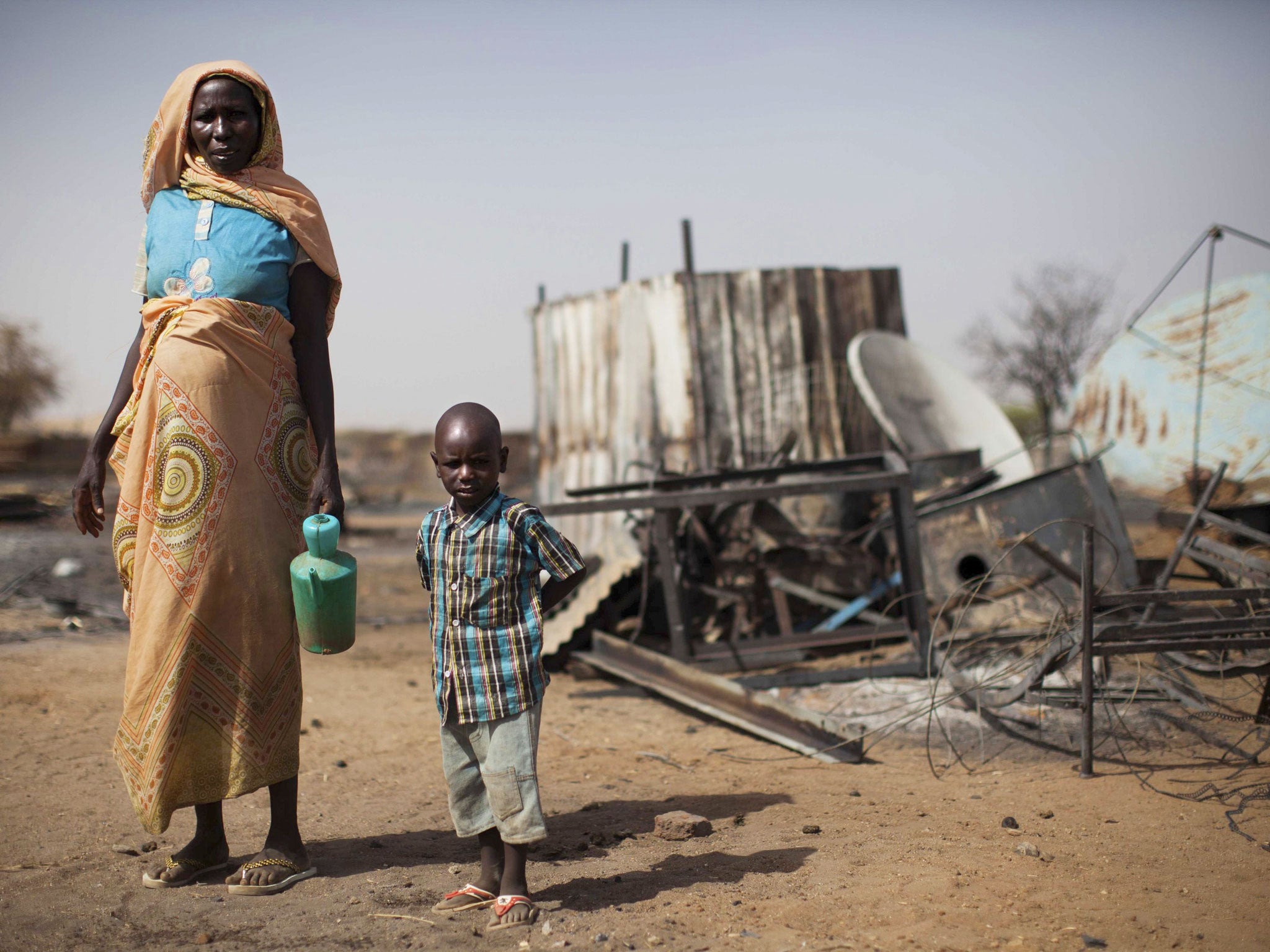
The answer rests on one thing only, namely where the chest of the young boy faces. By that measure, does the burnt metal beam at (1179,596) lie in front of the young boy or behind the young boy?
behind

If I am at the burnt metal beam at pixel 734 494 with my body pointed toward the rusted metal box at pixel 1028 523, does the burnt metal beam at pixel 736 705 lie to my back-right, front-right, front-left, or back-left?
back-right

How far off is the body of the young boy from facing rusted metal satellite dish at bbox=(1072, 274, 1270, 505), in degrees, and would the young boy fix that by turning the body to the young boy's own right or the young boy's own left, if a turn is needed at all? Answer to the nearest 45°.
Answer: approximately 180°

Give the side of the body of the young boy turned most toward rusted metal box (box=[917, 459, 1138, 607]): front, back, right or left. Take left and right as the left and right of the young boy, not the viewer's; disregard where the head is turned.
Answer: back

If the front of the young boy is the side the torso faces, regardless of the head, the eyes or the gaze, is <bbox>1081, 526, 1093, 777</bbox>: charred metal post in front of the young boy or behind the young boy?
behind

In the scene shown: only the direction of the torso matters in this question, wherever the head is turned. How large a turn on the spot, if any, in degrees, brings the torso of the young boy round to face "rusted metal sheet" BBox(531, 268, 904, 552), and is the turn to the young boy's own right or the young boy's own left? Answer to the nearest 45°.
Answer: approximately 135° to the young boy's own right

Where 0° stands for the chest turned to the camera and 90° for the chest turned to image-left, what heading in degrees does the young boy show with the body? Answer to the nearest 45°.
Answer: approximately 45°

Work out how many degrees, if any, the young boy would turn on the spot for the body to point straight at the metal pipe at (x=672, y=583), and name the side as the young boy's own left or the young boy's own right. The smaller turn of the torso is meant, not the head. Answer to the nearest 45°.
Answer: approximately 135° to the young boy's own right

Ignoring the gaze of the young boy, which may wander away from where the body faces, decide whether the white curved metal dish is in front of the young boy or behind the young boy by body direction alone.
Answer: behind

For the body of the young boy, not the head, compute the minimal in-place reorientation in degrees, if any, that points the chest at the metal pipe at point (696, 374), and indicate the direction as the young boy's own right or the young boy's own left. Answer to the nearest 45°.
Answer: approximately 135° to the young boy's own right

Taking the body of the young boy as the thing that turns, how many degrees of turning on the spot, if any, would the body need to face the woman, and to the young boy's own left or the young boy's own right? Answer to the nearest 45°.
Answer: approximately 90° to the young boy's own right
